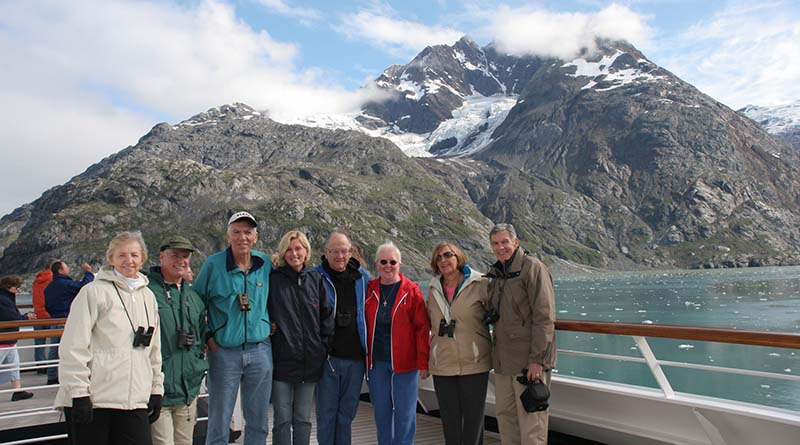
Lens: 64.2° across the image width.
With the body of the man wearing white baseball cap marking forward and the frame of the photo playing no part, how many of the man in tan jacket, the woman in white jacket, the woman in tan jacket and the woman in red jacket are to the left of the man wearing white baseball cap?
3

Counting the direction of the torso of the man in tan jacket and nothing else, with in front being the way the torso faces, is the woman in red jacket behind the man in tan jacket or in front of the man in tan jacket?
in front

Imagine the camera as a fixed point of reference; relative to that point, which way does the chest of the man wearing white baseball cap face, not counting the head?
toward the camera

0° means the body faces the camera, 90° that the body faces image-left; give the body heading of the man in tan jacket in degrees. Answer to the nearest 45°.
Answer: approximately 45°

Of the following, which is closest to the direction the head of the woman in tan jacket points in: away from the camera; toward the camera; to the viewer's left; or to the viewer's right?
toward the camera

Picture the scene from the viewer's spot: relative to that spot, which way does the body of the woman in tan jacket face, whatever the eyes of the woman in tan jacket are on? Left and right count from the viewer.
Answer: facing the viewer

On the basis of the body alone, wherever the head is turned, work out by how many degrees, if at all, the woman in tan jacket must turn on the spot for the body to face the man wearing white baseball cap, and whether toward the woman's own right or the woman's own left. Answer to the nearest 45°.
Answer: approximately 90° to the woman's own right

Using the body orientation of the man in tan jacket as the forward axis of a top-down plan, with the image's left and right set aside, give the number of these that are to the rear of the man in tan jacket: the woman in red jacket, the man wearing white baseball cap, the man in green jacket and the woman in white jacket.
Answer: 0

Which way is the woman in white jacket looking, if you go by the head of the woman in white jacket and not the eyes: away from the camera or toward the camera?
toward the camera

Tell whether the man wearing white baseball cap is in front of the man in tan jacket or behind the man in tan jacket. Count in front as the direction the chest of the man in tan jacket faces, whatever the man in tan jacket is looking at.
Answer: in front

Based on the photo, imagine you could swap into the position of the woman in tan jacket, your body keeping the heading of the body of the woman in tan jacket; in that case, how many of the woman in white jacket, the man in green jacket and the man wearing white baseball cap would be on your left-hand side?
0

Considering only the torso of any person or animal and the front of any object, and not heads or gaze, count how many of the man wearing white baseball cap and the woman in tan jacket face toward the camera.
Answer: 2

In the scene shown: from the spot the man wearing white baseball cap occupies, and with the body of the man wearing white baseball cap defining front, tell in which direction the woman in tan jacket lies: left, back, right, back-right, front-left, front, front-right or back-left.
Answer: left
